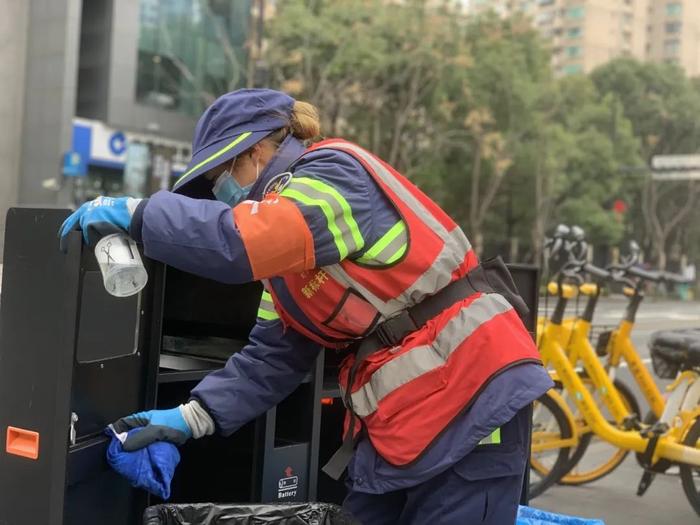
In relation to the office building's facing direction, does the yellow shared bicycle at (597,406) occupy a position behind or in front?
in front

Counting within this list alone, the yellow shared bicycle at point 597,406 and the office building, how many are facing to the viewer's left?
1

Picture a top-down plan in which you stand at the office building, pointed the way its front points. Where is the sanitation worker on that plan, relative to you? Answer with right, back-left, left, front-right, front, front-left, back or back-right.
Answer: front-right

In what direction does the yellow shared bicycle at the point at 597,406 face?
to the viewer's left

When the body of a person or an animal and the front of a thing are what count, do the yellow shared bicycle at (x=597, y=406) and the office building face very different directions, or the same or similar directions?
very different directions

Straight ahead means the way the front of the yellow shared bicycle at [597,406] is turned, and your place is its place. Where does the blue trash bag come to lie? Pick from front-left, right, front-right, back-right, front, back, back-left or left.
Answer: left

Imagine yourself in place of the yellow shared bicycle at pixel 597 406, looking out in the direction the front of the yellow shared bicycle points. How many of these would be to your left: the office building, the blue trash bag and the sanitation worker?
2

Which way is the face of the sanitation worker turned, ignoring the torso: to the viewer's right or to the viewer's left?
to the viewer's left

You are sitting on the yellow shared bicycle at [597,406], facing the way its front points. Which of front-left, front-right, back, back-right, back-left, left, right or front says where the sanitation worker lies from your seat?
left

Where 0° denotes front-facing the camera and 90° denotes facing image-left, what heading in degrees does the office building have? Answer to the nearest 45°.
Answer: approximately 315°
